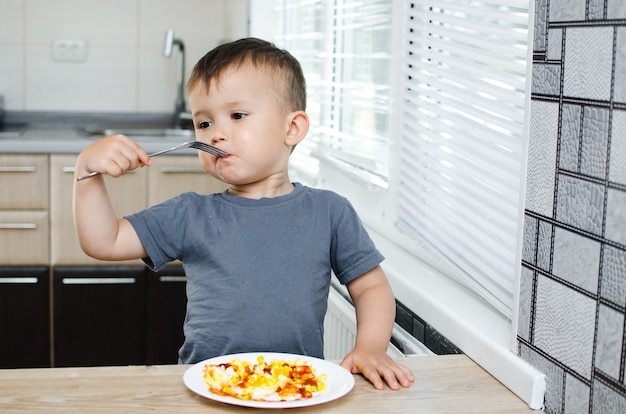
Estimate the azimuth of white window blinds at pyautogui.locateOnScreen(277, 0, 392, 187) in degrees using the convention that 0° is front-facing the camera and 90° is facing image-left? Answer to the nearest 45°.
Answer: approximately 45°

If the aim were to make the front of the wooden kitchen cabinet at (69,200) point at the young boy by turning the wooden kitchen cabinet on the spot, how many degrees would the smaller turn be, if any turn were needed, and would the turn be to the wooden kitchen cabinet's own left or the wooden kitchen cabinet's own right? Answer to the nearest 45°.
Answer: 0° — it already faces them

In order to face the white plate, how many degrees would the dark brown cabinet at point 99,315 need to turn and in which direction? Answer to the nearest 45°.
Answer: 0° — it already faces it

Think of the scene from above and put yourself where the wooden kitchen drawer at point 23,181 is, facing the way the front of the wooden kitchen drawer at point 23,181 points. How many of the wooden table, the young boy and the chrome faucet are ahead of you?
2

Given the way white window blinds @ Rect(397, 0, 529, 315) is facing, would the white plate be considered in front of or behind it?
in front

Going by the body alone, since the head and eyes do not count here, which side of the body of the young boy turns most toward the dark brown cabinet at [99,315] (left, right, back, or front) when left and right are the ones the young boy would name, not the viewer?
back
